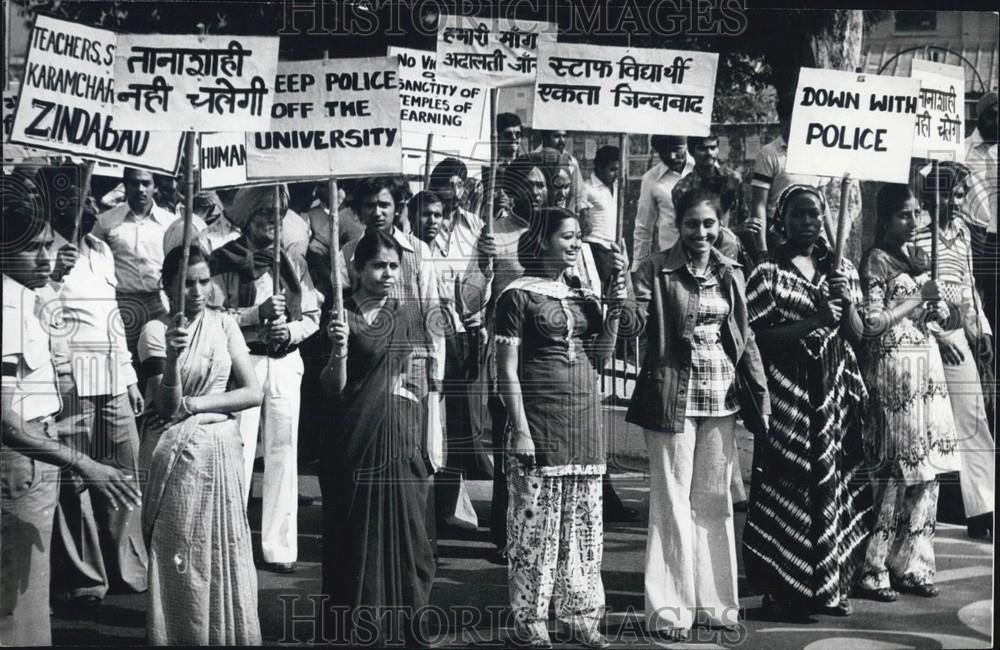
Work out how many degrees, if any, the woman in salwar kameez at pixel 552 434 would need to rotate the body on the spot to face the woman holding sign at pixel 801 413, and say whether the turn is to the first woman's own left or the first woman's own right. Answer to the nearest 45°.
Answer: approximately 45° to the first woman's own left

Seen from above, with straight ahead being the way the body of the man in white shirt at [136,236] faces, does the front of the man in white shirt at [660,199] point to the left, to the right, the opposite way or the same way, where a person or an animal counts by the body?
the same way

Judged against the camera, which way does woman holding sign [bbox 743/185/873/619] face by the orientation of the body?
toward the camera

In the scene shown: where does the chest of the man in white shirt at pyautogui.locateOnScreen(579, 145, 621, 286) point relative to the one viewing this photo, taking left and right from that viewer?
facing the viewer and to the right of the viewer

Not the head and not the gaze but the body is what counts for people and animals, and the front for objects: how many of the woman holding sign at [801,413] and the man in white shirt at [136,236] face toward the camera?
2

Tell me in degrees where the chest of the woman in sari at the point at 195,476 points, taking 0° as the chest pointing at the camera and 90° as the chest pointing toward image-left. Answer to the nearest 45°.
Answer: approximately 0°

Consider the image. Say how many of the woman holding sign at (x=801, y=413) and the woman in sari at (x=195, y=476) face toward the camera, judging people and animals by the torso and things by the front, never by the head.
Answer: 2

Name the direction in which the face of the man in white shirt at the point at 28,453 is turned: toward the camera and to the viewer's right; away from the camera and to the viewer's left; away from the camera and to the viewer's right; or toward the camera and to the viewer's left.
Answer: toward the camera and to the viewer's right

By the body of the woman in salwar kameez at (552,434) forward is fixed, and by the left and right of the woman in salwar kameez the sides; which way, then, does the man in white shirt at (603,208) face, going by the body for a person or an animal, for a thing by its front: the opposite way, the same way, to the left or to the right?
the same way

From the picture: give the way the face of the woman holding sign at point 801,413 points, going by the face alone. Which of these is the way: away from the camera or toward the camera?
toward the camera

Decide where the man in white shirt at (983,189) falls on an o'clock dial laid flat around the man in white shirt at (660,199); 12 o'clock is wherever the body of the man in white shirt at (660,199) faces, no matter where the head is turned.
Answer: the man in white shirt at (983,189) is roughly at 10 o'clock from the man in white shirt at (660,199).

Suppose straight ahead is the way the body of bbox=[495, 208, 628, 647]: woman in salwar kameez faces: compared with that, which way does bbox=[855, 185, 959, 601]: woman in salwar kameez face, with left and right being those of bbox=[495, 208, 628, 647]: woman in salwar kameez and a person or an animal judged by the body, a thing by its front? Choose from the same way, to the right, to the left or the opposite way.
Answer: the same way

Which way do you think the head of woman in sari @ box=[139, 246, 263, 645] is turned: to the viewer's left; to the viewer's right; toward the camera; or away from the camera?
toward the camera

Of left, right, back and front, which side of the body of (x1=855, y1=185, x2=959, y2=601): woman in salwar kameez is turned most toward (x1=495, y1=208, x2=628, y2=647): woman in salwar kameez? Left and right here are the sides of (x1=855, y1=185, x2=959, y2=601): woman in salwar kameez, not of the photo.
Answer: right
